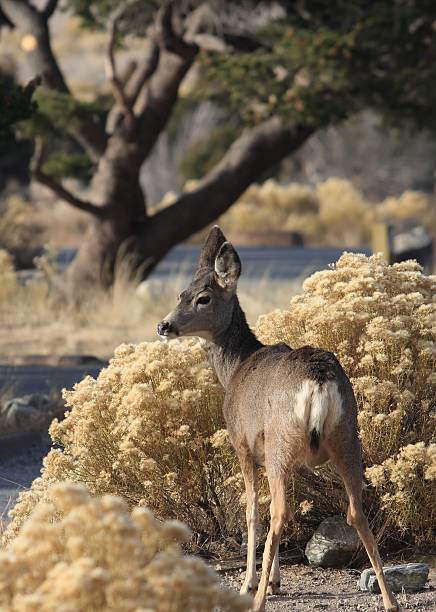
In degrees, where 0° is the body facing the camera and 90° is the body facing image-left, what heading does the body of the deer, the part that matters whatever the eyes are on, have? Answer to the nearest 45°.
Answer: approximately 135°

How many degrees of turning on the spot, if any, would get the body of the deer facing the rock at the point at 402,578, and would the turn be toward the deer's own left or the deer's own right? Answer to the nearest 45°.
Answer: approximately 90° to the deer's own right

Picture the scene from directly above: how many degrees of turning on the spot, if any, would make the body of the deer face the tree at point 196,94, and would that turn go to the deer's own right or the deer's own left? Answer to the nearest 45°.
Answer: approximately 45° to the deer's own right

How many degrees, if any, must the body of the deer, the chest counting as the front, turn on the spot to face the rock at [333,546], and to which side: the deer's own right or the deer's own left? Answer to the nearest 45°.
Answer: approximately 45° to the deer's own right

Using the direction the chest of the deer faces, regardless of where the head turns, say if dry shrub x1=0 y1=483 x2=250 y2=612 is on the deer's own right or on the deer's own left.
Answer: on the deer's own left

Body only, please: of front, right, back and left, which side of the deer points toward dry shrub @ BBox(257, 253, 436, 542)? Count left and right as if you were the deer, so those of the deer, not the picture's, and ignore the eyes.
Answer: right

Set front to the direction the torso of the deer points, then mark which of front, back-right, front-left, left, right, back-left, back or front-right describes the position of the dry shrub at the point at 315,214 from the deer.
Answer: front-right
